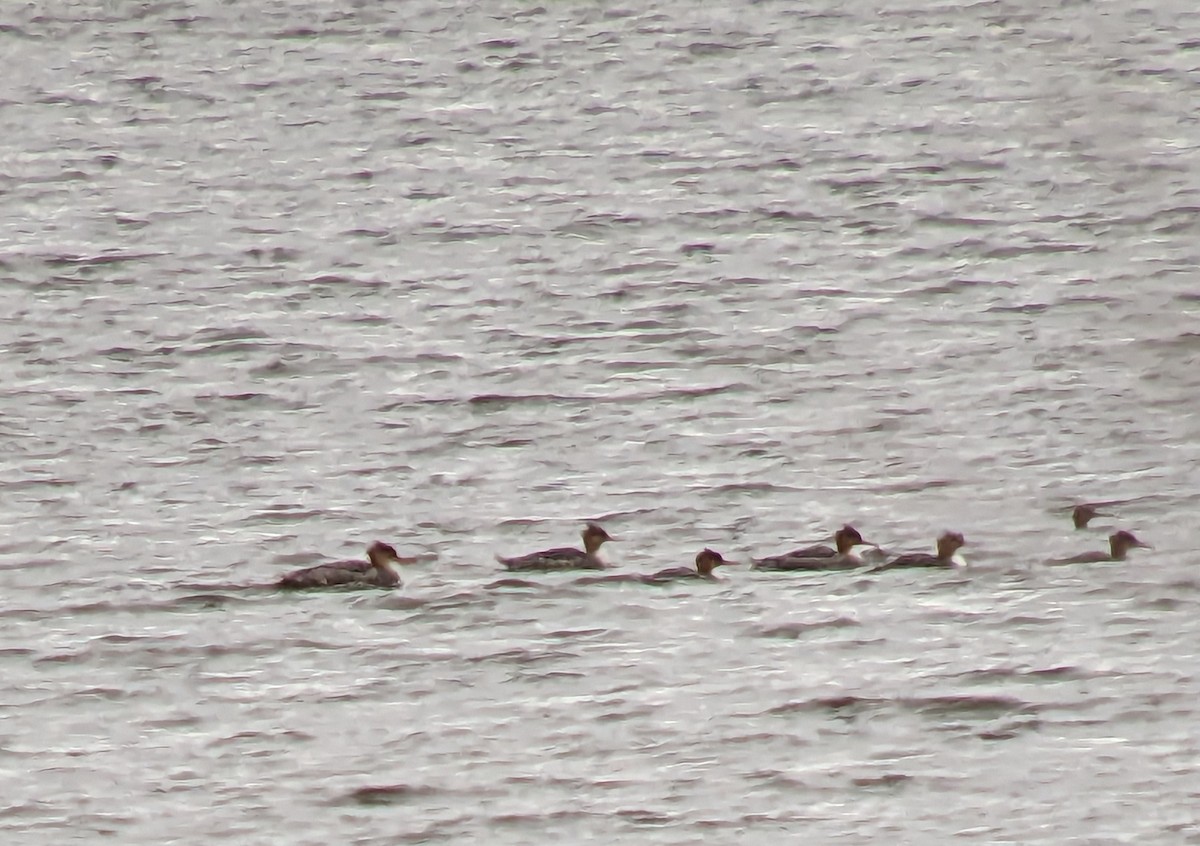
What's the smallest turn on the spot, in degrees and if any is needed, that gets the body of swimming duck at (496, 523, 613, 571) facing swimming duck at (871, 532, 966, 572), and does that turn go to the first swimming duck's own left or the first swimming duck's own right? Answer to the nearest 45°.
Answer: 0° — it already faces it

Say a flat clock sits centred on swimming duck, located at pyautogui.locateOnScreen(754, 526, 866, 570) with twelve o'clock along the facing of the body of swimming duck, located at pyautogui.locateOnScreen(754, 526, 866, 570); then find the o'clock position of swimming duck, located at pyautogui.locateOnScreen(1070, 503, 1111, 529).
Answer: swimming duck, located at pyautogui.locateOnScreen(1070, 503, 1111, 529) is roughly at 11 o'clock from swimming duck, located at pyautogui.locateOnScreen(754, 526, 866, 570).

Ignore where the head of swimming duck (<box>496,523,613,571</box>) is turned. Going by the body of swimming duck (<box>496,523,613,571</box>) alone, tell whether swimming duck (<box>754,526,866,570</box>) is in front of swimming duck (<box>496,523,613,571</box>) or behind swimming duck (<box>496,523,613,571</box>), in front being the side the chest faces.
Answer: in front

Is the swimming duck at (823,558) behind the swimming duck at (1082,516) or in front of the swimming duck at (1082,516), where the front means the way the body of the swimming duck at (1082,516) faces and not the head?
behind

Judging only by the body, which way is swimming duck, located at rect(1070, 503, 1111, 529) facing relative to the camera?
to the viewer's right

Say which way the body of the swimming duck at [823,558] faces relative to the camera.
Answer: to the viewer's right

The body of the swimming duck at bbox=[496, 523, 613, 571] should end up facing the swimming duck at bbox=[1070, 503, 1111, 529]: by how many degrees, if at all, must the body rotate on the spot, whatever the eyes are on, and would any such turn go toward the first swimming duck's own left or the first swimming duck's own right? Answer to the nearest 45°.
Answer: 0° — it already faces it

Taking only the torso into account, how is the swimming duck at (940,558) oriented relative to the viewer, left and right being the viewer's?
facing to the right of the viewer

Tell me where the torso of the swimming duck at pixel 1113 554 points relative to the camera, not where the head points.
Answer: to the viewer's right

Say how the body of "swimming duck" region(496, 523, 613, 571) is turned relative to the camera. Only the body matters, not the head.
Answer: to the viewer's right

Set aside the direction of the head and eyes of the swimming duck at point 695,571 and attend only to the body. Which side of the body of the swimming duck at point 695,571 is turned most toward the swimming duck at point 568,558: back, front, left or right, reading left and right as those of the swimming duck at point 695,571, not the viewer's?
back

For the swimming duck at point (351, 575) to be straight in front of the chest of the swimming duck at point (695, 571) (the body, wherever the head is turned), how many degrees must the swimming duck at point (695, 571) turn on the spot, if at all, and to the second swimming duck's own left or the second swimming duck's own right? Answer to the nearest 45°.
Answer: approximately 180°

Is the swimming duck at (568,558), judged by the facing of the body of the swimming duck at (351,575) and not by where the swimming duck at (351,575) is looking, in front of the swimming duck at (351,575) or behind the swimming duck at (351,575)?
in front
